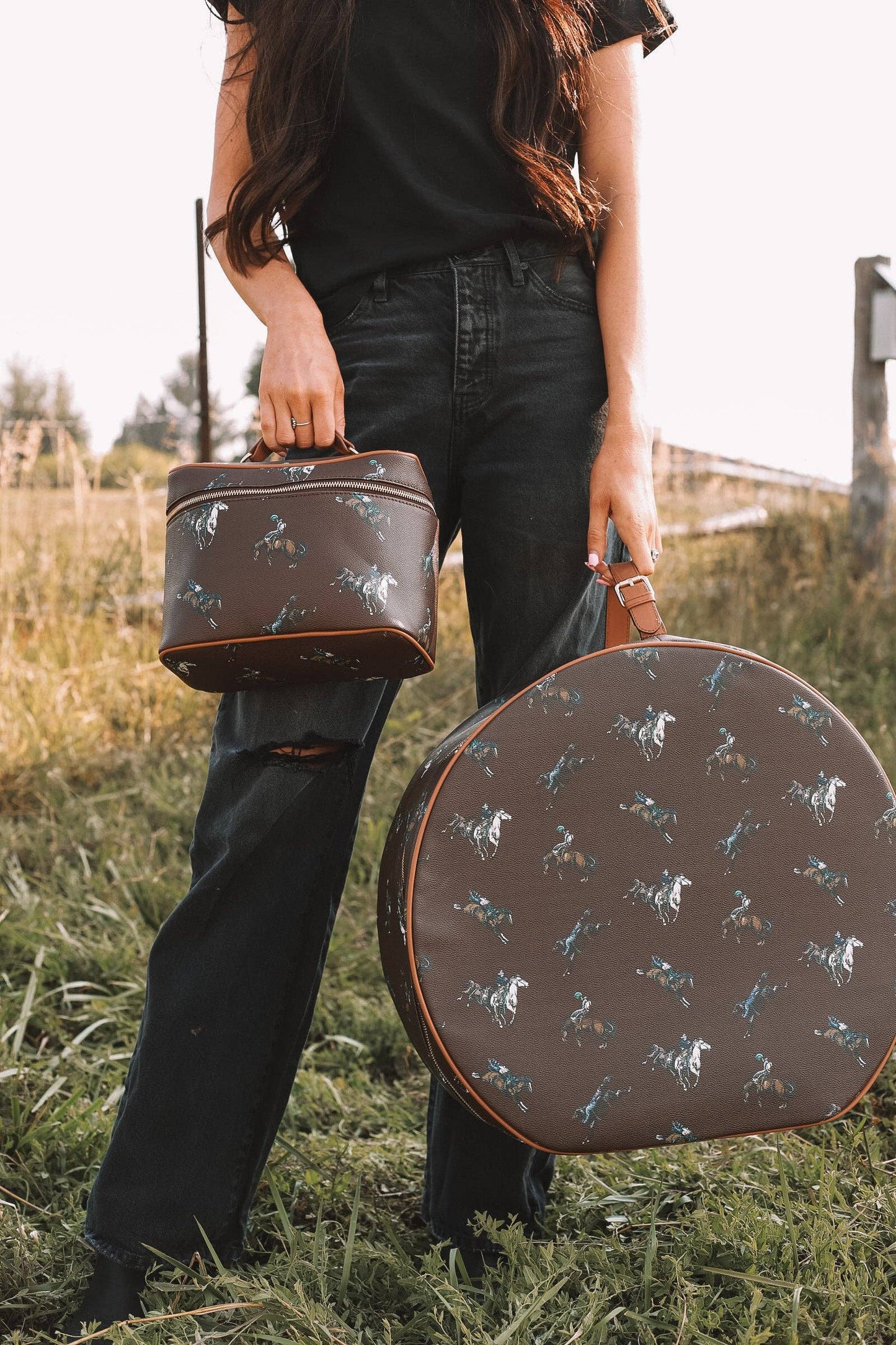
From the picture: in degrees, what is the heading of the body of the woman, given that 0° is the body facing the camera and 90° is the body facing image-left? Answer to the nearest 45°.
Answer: approximately 0°

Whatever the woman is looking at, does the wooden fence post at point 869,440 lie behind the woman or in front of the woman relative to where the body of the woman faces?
behind
